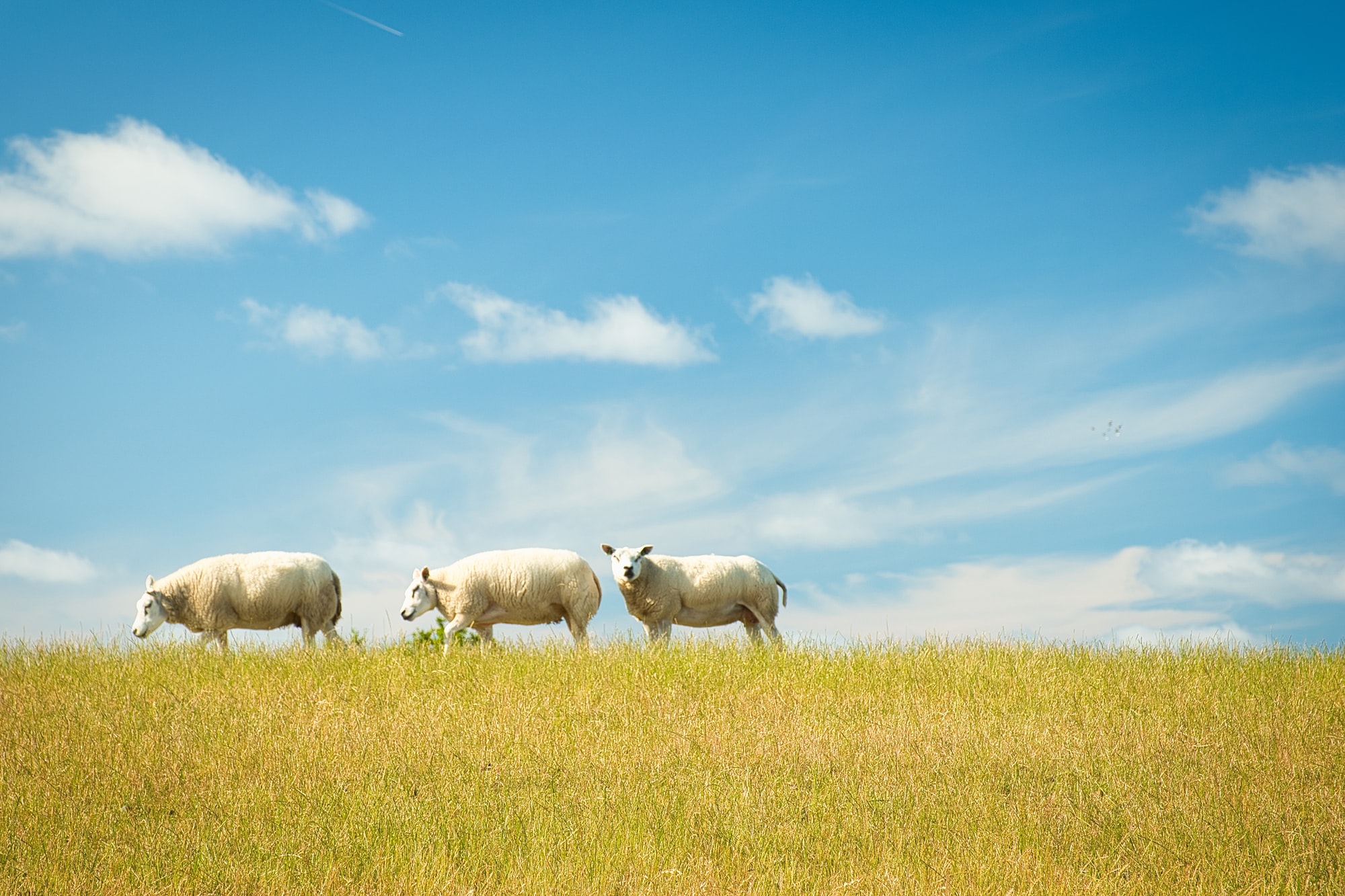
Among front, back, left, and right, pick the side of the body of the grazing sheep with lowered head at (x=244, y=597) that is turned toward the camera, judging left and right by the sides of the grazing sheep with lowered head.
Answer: left

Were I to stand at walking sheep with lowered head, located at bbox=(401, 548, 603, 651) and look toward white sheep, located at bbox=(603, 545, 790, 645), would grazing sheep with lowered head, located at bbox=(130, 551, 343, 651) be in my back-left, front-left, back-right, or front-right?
back-left

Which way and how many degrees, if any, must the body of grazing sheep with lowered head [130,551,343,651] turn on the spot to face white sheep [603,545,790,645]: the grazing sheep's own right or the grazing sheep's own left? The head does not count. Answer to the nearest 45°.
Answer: approximately 180°

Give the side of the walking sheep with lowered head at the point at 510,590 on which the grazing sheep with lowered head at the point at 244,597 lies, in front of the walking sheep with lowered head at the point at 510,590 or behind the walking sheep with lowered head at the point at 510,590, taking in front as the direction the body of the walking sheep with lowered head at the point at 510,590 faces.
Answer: in front

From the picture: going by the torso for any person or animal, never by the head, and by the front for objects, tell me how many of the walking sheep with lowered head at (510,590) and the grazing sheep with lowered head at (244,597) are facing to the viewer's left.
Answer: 2

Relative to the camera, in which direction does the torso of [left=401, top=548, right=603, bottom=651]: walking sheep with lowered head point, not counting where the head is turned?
to the viewer's left

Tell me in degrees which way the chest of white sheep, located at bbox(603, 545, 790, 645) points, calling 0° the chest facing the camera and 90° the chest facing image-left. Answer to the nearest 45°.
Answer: approximately 90°
